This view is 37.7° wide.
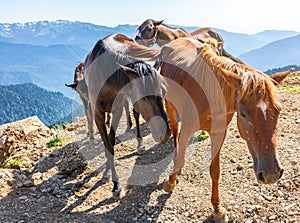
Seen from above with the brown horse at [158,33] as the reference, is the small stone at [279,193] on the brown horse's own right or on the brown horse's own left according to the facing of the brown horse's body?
on the brown horse's own left

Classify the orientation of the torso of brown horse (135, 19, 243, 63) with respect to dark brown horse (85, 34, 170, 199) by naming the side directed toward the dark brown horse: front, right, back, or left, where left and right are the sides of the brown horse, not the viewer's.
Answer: left

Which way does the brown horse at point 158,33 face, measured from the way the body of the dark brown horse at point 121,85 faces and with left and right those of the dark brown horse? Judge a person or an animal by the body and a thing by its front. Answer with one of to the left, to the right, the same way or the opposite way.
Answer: to the right

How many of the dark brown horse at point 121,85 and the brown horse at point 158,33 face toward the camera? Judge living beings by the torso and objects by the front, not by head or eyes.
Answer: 1

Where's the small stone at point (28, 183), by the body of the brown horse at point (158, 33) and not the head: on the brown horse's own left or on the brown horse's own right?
on the brown horse's own left

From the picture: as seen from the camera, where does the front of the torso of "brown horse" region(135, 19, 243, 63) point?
to the viewer's left

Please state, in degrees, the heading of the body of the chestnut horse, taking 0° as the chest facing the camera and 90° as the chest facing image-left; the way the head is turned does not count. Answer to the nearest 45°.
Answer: approximately 315°

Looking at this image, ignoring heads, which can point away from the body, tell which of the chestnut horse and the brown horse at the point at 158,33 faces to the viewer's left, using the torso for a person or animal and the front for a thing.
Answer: the brown horse

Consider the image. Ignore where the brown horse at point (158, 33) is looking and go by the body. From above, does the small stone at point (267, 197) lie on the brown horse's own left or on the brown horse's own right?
on the brown horse's own left

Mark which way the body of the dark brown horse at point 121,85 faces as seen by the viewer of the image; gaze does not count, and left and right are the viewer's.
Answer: facing the viewer

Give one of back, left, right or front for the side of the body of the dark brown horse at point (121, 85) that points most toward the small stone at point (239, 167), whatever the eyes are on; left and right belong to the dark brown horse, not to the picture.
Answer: left

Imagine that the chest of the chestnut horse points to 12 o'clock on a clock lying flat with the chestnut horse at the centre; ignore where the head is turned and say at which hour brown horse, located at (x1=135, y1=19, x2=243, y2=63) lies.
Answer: The brown horse is roughly at 7 o'clock from the chestnut horse.

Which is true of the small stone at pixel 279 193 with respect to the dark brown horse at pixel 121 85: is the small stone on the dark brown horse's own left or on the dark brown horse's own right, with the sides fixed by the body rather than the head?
on the dark brown horse's own left
